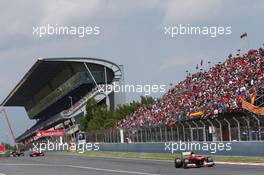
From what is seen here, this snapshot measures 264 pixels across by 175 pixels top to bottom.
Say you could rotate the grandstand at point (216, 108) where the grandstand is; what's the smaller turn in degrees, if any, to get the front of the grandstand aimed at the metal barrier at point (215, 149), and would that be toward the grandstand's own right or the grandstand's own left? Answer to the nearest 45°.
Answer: approximately 45° to the grandstand's own left

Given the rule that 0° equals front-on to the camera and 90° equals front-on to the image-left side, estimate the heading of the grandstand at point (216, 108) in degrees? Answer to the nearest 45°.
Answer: approximately 45°
